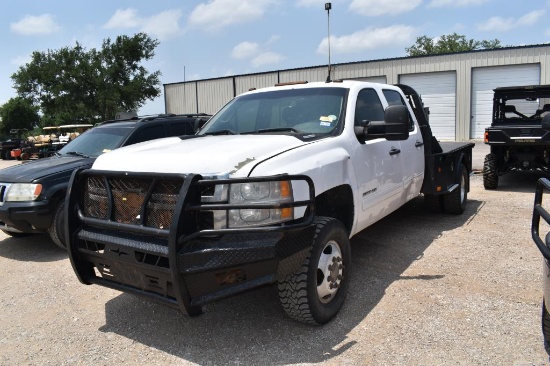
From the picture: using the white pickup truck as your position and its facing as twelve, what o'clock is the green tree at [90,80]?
The green tree is roughly at 4 o'clock from the white pickup truck.

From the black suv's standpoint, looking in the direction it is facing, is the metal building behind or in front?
behind

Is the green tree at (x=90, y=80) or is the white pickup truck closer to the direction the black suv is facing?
the white pickup truck

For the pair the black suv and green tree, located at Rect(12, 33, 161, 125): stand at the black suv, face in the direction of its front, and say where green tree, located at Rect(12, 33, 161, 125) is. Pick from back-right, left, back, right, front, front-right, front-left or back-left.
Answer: back-right

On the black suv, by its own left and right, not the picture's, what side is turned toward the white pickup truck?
left

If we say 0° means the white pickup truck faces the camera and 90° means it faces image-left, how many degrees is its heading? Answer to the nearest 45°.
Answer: approximately 45°

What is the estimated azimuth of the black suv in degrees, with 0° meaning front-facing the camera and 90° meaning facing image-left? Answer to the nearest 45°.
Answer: approximately 45°
